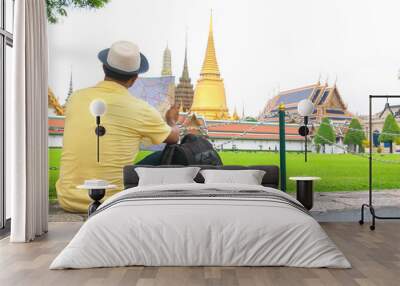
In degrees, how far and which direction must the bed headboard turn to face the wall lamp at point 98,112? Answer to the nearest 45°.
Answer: approximately 90° to its right

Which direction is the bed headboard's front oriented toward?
toward the camera

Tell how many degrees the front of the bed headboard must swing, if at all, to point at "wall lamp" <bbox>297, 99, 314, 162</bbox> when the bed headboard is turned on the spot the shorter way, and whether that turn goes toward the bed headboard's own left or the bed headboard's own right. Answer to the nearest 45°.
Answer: approximately 90° to the bed headboard's own left

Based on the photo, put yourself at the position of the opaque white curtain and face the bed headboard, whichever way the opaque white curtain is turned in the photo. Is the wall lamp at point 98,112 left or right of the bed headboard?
left

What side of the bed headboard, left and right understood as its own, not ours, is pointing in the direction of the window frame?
right

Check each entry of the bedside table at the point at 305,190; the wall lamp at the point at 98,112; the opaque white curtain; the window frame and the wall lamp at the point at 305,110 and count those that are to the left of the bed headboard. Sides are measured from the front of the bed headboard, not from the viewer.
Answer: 2

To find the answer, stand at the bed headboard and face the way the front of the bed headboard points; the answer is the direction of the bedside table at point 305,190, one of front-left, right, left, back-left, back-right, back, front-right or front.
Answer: left

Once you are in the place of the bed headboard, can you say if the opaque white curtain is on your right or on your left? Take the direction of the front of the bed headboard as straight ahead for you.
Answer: on your right
